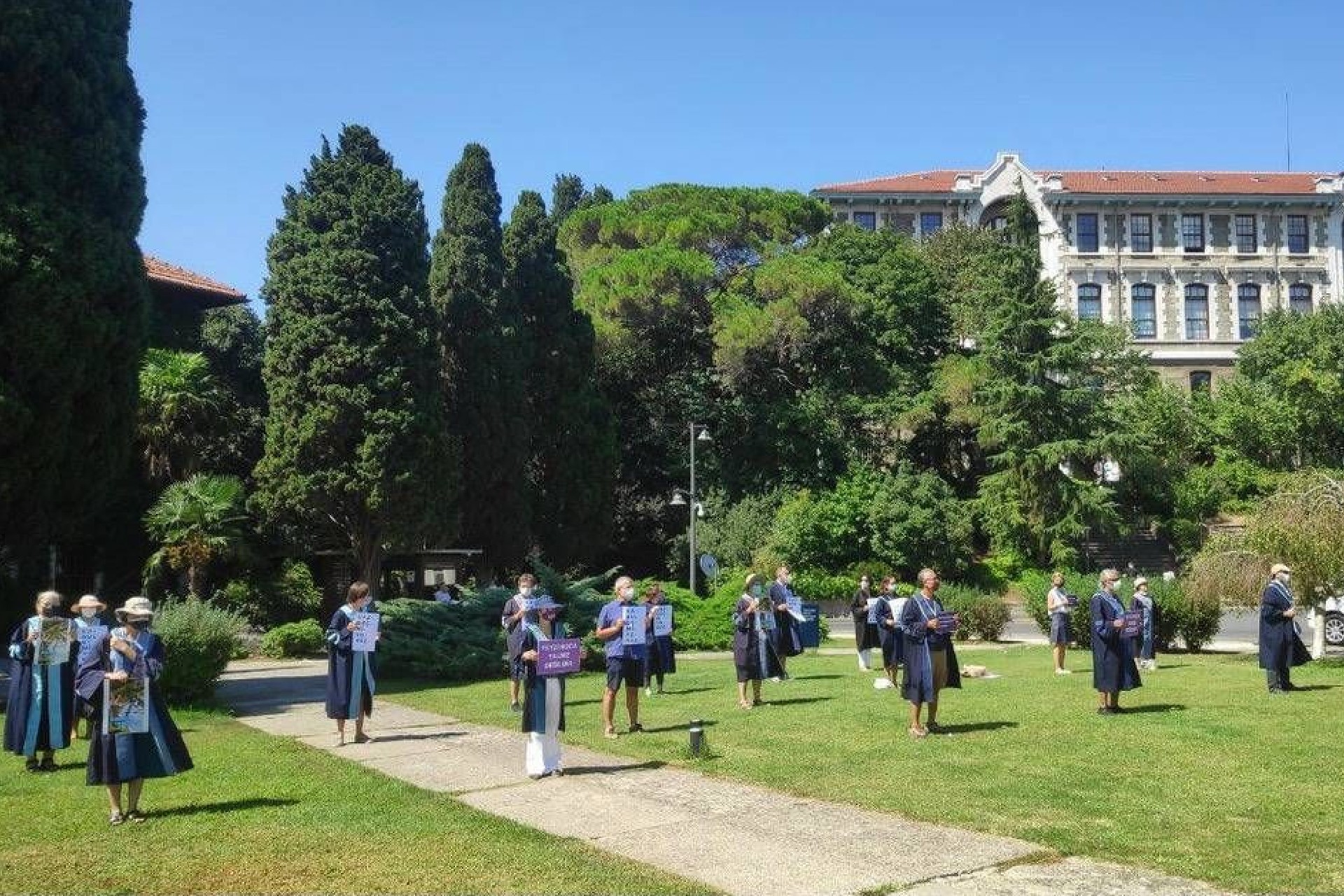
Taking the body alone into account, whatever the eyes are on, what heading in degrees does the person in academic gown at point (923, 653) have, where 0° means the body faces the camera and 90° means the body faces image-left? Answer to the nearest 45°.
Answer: approximately 315°

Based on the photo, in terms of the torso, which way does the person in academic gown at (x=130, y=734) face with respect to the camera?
toward the camera

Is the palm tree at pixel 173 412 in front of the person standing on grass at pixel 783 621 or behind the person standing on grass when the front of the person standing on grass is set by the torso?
behind

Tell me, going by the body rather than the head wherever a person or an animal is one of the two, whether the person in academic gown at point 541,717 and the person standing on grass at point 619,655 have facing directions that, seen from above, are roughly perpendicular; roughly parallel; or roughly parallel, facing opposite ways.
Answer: roughly parallel

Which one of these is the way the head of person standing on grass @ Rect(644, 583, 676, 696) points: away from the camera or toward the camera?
toward the camera

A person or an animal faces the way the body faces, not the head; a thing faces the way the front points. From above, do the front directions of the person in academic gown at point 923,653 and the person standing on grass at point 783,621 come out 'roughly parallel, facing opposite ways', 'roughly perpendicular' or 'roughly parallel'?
roughly parallel

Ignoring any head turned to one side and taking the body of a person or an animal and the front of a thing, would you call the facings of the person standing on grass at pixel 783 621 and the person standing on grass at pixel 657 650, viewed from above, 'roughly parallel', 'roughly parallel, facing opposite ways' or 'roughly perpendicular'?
roughly parallel

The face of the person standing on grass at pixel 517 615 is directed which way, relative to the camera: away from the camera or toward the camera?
toward the camera

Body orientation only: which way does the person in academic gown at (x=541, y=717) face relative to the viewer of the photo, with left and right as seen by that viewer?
facing the viewer and to the right of the viewer

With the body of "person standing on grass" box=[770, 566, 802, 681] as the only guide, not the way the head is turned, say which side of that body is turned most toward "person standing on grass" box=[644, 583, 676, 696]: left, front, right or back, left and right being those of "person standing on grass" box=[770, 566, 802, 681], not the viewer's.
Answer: right

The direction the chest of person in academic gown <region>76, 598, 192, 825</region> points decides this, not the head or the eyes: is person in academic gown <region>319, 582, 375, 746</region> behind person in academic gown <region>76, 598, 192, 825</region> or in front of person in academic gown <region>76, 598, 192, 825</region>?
behind

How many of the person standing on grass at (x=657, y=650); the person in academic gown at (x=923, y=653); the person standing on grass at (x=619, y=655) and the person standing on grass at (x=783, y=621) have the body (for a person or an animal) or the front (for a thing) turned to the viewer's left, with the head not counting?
0

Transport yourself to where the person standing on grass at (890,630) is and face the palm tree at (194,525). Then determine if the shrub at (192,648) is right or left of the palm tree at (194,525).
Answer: left
